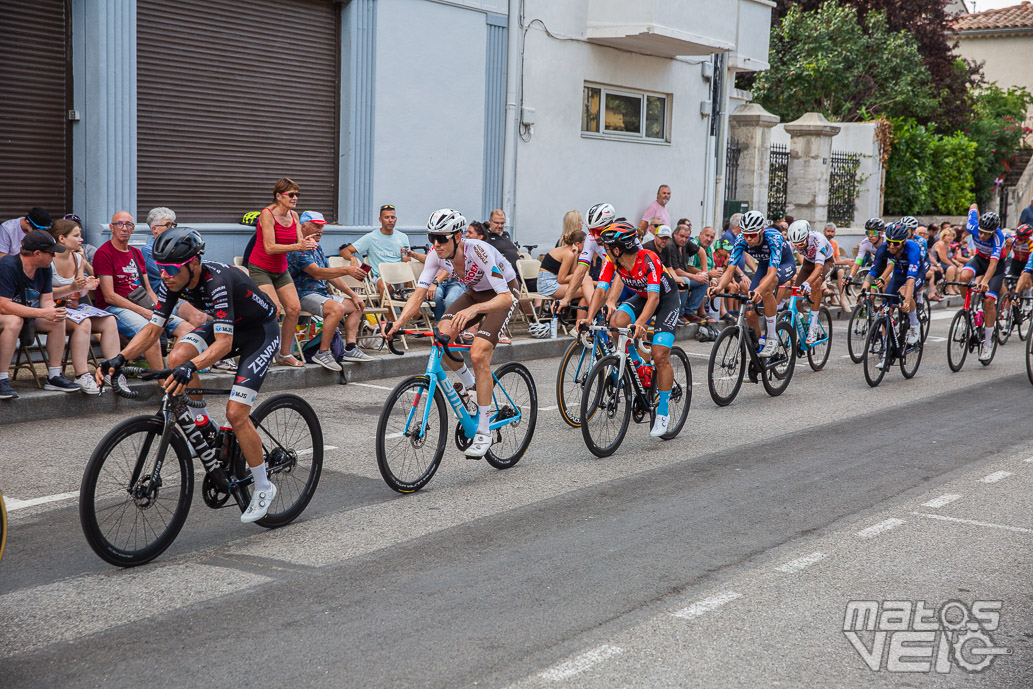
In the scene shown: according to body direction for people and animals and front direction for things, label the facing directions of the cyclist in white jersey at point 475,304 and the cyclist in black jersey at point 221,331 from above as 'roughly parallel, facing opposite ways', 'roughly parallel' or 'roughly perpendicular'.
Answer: roughly parallel

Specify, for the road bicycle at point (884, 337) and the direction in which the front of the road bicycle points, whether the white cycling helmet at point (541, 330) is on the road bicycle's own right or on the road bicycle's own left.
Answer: on the road bicycle's own right

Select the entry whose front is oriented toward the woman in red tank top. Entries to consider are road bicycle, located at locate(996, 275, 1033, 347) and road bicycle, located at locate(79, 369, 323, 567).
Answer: road bicycle, located at locate(996, 275, 1033, 347)

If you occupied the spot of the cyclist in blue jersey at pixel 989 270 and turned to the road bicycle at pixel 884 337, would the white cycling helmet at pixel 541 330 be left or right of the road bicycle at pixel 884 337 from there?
right

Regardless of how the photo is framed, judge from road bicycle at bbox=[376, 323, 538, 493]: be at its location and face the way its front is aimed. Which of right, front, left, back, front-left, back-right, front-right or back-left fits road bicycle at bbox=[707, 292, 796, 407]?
back

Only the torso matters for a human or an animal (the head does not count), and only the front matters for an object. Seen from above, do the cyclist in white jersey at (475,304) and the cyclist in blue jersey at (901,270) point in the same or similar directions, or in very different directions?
same or similar directions

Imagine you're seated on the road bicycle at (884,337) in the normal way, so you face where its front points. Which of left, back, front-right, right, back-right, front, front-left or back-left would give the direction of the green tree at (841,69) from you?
back-right

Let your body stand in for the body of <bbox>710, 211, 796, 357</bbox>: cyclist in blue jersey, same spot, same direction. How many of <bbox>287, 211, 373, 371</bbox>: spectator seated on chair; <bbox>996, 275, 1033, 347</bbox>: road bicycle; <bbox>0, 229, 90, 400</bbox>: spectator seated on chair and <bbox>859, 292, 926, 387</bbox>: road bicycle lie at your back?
2

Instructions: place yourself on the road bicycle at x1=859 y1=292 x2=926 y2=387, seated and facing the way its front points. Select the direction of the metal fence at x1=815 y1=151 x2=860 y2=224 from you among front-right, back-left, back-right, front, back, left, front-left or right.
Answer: back-right

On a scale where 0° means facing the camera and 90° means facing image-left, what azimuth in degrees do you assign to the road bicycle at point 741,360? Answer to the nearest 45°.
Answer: approximately 45°

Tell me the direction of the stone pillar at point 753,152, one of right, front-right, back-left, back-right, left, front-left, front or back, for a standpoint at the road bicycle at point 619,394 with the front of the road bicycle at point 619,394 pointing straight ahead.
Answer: back-right

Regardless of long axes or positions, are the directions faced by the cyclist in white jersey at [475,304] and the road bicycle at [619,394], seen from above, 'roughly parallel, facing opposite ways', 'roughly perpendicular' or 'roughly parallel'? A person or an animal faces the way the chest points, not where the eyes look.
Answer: roughly parallel

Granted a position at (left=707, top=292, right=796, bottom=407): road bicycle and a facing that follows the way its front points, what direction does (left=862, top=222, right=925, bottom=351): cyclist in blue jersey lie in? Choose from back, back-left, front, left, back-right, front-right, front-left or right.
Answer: back

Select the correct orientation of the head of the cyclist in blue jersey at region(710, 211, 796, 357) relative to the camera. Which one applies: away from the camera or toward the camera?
toward the camera

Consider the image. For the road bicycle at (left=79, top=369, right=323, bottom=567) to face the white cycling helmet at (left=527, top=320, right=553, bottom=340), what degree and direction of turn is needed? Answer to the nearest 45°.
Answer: approximately 180°

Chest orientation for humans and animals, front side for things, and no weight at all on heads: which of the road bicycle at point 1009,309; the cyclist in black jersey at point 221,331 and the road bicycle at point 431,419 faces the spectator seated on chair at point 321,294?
the road bicycle at point 1009,309

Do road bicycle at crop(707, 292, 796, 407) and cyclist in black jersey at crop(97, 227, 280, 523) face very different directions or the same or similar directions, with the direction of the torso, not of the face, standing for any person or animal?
same or similar directions

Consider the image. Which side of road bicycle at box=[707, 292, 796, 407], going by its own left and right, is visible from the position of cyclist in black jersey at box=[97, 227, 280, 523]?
front

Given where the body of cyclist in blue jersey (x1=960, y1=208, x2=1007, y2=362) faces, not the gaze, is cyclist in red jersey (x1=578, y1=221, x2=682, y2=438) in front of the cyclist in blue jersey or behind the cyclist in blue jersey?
in front

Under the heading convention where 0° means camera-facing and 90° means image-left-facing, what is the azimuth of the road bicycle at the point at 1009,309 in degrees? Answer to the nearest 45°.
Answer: approximately 45°
